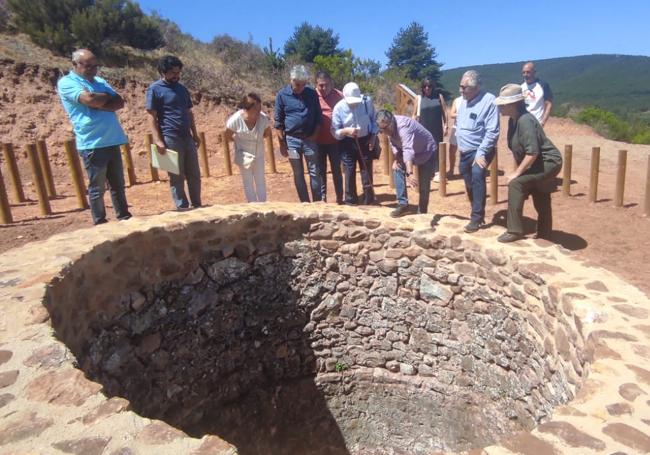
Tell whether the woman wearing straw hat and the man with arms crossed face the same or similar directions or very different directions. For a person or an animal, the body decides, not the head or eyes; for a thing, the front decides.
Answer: very different directions

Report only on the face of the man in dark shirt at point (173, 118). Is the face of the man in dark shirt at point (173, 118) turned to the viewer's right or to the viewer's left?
to the viewer's right

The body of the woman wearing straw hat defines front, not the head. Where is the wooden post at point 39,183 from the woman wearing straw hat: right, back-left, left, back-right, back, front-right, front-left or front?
front

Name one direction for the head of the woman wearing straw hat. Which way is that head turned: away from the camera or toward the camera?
toward the camera

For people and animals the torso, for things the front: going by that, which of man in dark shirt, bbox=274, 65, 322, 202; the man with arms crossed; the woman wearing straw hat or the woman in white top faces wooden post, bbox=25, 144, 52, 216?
the woman wearing straw hat

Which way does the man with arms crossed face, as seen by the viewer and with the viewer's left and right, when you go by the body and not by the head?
facing the viewer and to the right of the viewer

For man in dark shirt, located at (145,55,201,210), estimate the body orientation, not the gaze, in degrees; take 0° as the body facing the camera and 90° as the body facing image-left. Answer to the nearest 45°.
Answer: approximately 315°

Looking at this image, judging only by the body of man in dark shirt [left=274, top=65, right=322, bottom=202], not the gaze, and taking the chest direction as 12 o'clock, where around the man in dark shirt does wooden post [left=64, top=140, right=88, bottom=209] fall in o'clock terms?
The wooden post is roughly at 4 o'clock from the man in dark shirt.

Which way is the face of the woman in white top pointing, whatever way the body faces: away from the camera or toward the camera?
toward the camera

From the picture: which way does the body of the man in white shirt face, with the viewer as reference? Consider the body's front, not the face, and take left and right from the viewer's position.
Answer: facing the viewer and to the left of the viewer

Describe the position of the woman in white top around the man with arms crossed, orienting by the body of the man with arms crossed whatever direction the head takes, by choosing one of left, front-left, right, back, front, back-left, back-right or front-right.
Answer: front-left

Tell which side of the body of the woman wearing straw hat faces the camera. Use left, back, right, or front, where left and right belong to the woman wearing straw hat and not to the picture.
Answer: left

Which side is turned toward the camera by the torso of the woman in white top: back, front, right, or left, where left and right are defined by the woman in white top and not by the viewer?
front

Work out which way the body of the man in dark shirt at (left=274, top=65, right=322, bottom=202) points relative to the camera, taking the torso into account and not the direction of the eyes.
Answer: toward the camera

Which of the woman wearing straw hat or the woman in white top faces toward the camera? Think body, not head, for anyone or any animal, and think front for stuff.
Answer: the woman in white top
